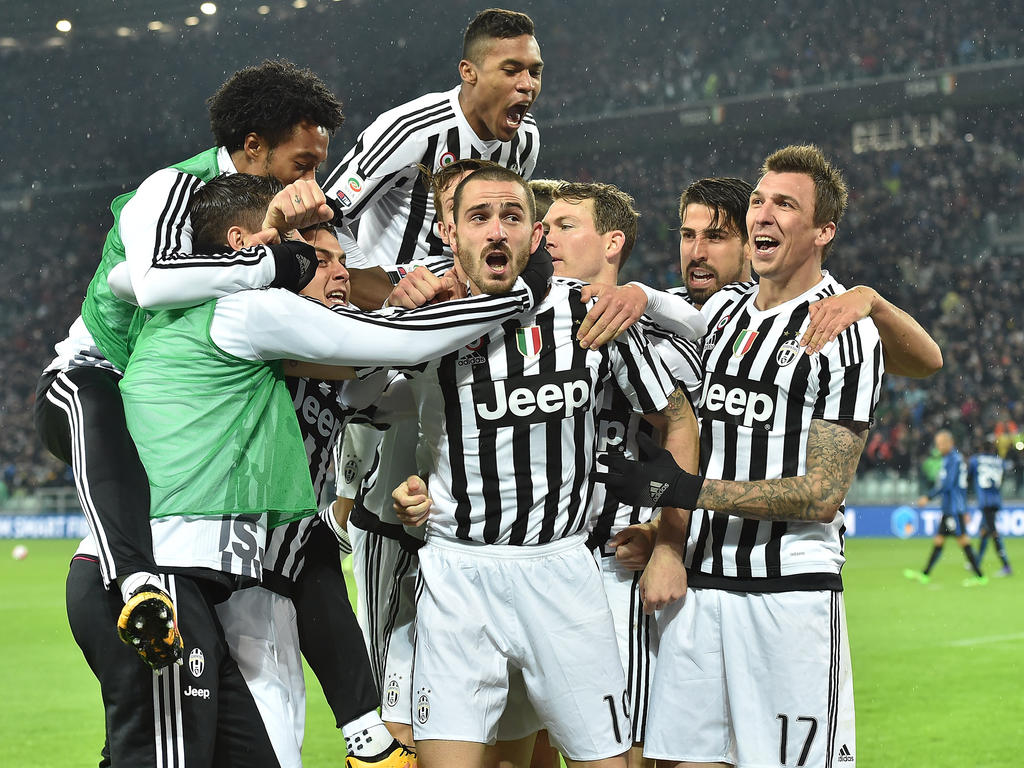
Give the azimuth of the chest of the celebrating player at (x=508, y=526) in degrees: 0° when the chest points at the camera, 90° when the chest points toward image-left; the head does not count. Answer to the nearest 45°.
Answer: approximately 0°

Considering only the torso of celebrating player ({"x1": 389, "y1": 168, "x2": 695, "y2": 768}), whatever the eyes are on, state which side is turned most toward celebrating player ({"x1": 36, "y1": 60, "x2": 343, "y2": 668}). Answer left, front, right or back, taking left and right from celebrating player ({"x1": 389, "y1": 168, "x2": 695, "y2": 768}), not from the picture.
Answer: right

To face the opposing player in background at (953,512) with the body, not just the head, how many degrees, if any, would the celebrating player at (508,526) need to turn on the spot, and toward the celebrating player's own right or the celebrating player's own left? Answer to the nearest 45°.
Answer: approximately 135° to the celebrating player's own left

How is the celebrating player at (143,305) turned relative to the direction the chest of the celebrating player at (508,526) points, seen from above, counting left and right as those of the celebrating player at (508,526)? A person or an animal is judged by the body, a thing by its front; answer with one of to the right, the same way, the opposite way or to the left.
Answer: to the left

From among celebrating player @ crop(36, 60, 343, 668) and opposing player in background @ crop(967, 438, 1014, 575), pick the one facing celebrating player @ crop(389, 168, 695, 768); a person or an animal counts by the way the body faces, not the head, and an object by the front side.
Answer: celebrating player @ crop(36, 60, 343, 668)

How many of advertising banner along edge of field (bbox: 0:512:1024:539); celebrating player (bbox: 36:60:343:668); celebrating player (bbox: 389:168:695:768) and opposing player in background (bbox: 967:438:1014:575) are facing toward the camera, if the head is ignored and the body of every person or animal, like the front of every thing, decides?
2

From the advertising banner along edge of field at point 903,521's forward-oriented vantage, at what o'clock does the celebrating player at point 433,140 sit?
The celebrating player is roughly at 1 o'clock from the advertising banner along edge of field.

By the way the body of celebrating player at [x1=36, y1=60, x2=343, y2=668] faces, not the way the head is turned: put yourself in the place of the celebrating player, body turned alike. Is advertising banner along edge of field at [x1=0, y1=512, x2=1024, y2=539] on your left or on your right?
on your left

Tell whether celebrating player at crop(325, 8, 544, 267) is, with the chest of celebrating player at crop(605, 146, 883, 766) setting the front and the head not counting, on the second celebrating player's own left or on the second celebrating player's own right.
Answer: on the second celebrating player's own right

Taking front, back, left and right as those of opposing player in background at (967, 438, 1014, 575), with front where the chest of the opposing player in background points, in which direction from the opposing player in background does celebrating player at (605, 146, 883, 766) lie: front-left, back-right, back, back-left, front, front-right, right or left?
back

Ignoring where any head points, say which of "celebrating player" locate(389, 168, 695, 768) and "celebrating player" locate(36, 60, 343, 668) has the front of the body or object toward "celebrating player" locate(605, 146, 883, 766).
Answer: "celebrating player" locate(36, 60, 343, 668)

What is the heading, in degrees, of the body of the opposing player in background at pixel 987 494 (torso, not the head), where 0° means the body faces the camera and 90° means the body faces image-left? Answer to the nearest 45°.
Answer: approximately 180°

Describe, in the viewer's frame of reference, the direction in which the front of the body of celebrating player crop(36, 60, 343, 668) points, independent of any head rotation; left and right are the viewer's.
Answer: facing to the right of the viewer

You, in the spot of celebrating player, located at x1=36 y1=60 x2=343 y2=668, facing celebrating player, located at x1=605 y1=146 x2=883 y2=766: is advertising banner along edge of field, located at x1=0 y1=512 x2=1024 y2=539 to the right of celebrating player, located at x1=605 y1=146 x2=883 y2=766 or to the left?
left

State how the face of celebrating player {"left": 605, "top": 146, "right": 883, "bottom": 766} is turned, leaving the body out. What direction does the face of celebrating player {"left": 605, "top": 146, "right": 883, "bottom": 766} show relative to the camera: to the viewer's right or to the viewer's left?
to the viewer's left
